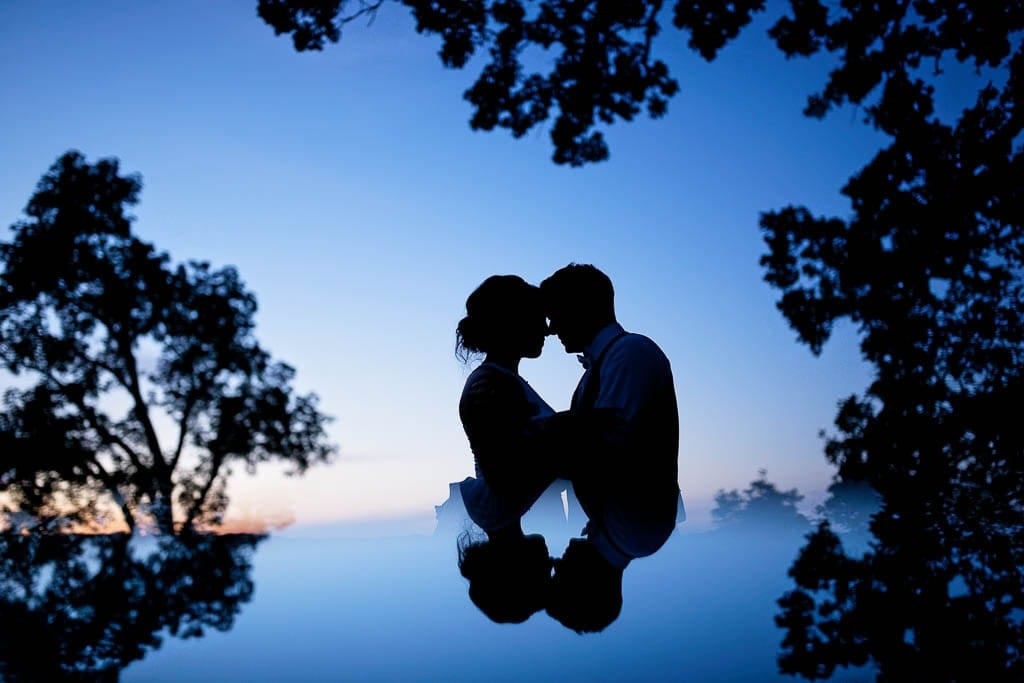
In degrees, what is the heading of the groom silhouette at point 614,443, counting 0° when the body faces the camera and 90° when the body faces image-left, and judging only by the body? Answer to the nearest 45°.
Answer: approximately 90°

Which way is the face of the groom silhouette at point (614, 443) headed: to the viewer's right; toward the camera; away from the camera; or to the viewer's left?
to the viewer's left
